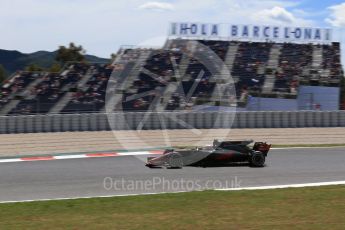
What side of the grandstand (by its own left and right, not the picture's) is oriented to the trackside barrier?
front

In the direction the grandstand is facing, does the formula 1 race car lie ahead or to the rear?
ahead

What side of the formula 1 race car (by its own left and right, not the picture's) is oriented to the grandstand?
right

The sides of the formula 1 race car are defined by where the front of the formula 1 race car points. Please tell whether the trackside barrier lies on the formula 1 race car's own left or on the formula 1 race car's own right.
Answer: on the formula 1 race car's own right

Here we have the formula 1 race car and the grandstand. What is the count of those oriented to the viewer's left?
1

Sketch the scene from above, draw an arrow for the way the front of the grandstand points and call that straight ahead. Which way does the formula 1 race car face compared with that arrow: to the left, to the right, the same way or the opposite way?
to the right

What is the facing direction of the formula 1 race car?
to the viewer's left

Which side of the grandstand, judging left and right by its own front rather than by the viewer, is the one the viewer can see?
front
